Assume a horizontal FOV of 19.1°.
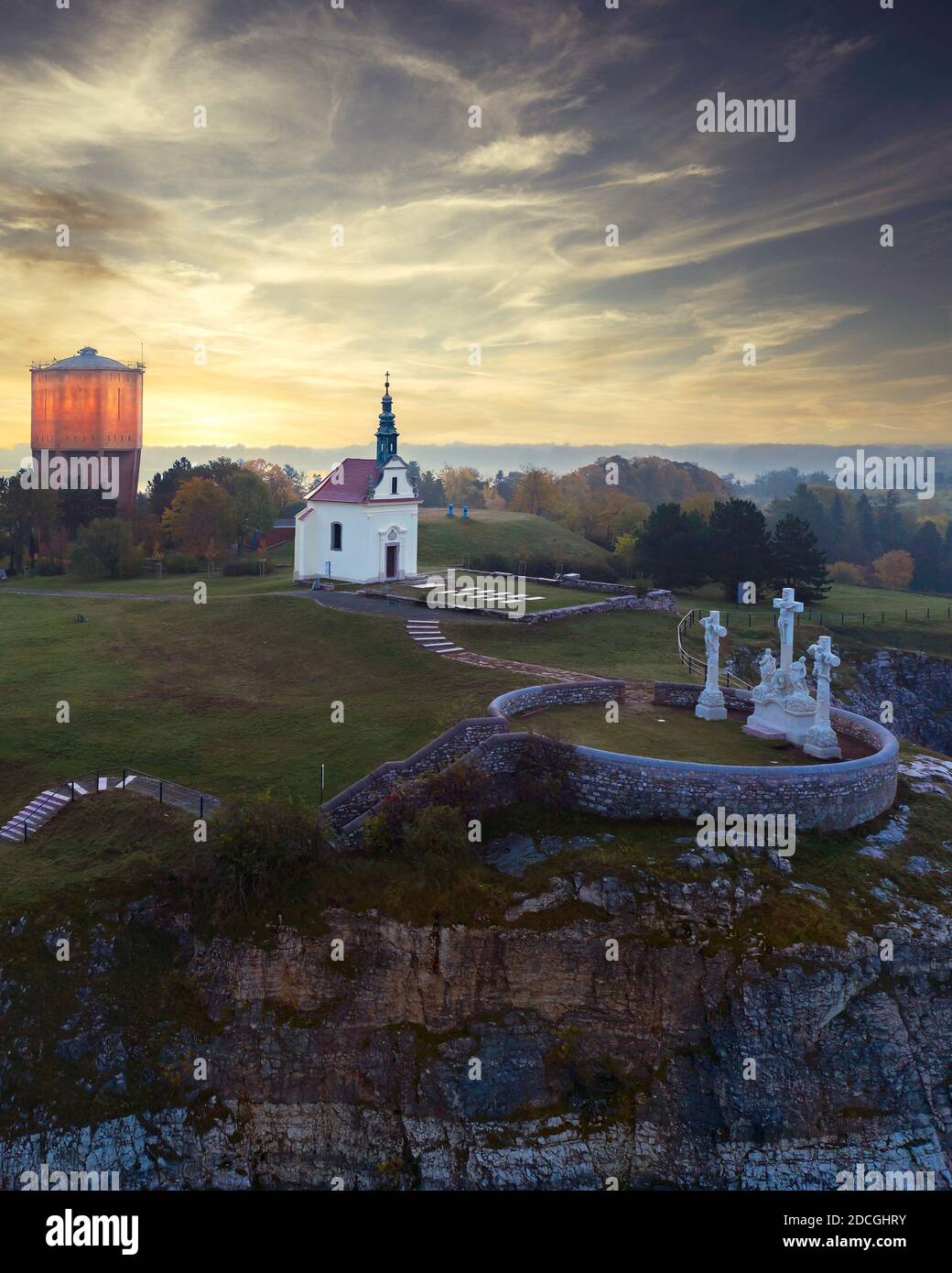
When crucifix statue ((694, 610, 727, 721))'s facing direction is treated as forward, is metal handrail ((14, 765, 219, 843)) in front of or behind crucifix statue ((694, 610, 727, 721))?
in front

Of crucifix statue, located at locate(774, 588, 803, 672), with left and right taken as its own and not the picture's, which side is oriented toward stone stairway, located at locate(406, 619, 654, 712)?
right

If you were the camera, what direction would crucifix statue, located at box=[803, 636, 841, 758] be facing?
facing the viewer and to the left of the viewer

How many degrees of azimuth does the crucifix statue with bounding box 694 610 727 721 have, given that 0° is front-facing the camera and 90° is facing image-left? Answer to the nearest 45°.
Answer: approximately 45°

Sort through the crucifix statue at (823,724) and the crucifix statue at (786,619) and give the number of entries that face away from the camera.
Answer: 0

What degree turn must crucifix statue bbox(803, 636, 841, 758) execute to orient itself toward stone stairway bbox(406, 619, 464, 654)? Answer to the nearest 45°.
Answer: approximately 90° to its right

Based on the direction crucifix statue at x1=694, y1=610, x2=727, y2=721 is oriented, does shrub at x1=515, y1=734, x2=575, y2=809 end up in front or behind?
in front
